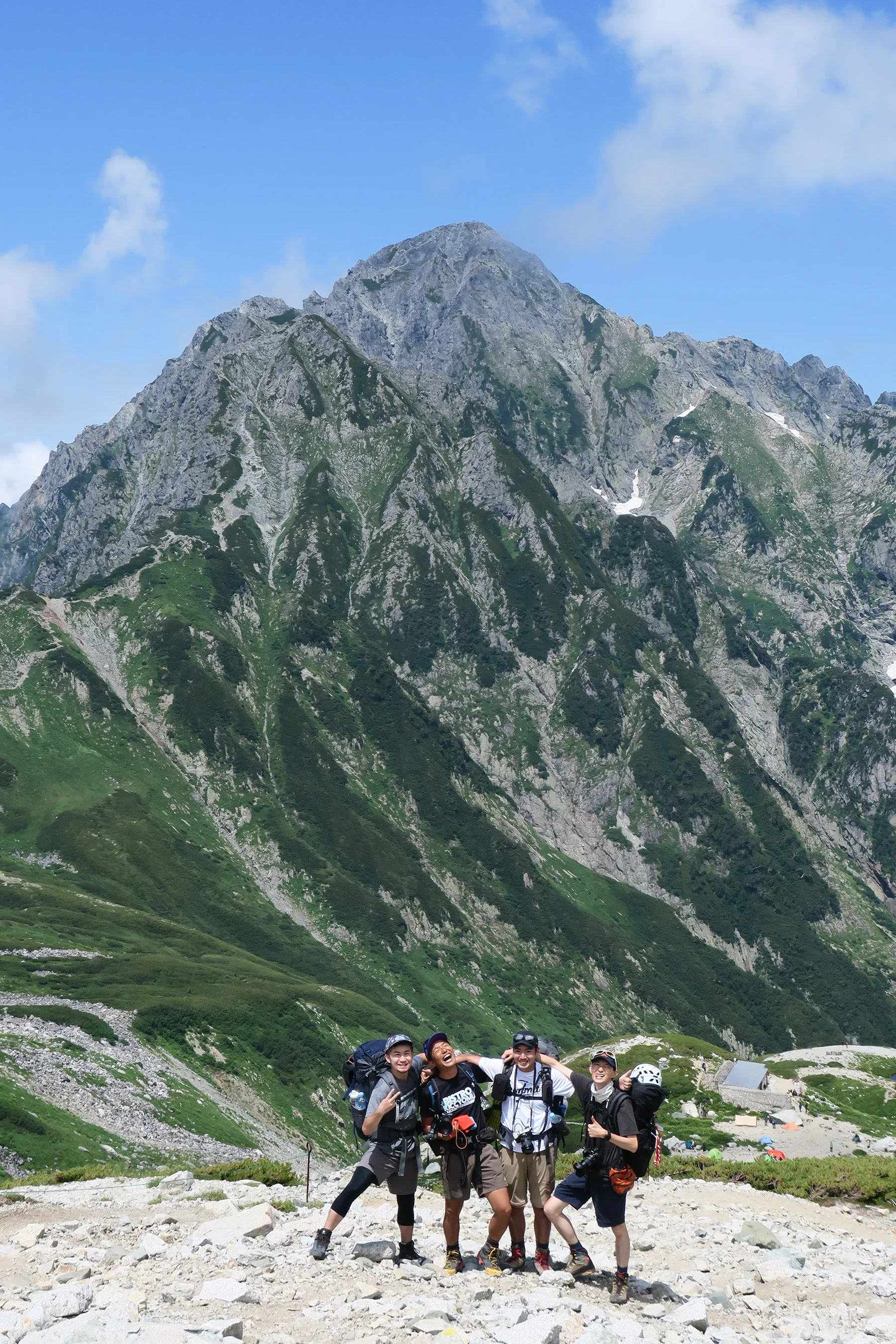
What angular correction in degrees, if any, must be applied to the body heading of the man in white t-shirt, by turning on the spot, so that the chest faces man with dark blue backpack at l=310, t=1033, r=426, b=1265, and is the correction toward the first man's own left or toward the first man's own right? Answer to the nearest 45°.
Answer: approximately 90° to the first man's own right

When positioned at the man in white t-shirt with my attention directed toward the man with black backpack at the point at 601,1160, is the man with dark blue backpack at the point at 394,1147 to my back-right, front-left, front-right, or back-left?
back-right

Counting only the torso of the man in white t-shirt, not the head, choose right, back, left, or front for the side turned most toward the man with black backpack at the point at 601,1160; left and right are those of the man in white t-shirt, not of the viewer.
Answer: left

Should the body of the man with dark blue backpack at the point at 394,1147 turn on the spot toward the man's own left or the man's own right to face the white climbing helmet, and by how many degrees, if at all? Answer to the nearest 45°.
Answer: approximately 45° to the man's own left

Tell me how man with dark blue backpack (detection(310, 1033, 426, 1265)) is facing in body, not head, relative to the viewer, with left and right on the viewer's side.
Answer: facing the viewer and to the right of the viewer

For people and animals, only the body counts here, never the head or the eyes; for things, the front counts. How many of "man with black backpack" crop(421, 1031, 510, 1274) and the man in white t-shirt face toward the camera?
2

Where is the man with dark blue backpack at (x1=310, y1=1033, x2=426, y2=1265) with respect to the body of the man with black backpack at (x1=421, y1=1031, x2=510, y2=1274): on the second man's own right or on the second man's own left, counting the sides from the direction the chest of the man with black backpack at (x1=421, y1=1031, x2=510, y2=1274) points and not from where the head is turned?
on the second man's own right

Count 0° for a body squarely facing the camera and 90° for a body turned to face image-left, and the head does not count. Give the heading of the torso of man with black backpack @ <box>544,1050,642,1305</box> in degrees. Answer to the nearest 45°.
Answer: approximately 45°

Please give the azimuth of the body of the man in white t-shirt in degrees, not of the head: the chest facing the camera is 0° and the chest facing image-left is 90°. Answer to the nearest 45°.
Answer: approximately 0°

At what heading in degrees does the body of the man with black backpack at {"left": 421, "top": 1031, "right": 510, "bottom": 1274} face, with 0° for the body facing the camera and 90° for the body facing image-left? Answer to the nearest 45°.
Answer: approximately 0°
